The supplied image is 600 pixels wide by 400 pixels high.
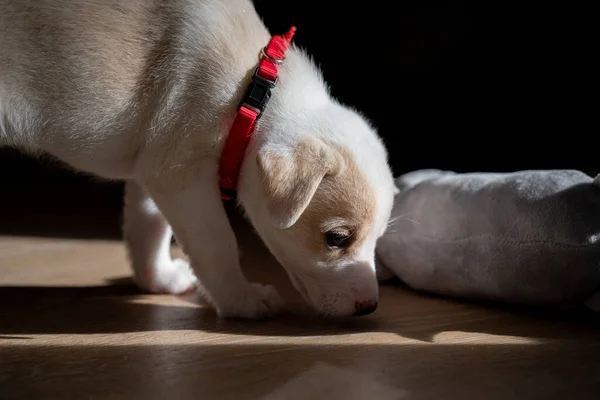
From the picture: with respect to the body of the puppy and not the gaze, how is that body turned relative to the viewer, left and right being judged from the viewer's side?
facing to the right of the viewer

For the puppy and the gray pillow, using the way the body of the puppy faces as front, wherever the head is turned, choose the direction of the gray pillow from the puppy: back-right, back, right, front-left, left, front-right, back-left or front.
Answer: front
